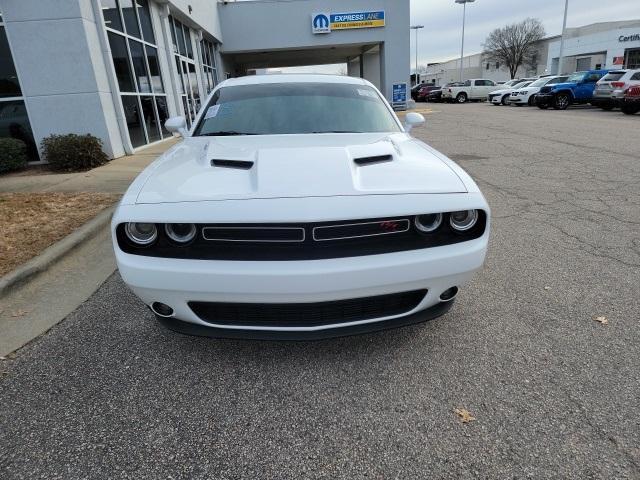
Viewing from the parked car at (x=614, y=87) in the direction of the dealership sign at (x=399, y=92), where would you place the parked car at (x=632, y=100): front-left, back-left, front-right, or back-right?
back-left

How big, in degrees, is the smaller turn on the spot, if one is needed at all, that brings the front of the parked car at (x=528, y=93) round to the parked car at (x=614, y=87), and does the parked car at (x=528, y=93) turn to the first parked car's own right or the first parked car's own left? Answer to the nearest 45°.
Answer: approximately 90° to the first parked car's own left

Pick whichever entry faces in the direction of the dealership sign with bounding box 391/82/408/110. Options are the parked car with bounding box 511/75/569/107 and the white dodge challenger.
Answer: the parked car

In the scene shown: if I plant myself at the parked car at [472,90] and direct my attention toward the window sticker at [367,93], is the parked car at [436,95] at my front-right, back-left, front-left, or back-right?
back-right

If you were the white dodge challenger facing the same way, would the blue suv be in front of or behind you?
behind

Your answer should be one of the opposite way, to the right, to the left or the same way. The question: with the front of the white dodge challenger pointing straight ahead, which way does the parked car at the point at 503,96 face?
to the right
